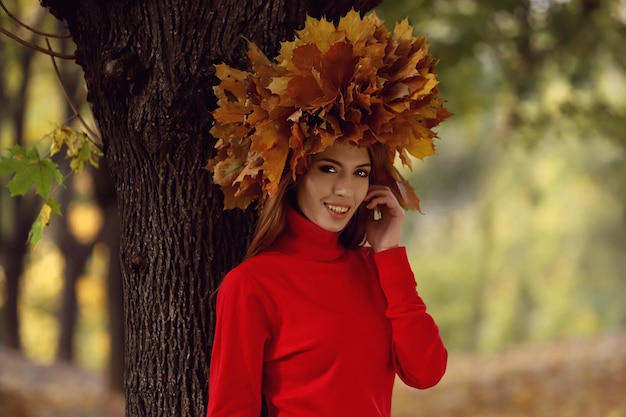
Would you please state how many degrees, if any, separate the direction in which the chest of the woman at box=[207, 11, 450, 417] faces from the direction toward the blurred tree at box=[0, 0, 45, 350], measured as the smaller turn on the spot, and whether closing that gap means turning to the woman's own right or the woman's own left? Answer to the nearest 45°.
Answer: approximately 180°

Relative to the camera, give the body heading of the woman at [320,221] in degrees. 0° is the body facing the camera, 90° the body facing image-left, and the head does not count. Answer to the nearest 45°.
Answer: approximately 315°

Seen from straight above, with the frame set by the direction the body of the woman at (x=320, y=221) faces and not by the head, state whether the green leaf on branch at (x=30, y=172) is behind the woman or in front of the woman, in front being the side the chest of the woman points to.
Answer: behind
